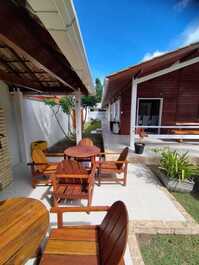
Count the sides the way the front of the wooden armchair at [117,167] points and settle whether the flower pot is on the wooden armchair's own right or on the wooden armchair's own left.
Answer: on the wooden armchair's own right

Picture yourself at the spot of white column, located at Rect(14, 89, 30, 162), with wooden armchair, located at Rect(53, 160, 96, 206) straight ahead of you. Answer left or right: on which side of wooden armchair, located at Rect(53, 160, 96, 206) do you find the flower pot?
left

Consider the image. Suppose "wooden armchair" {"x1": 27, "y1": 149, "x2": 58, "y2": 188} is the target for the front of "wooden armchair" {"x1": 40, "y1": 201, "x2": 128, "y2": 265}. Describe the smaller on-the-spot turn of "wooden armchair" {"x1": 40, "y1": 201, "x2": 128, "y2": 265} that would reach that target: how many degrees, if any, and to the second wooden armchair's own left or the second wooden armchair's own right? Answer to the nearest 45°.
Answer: approximately 45° to the second wooden armchair's own right

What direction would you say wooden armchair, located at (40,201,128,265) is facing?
to the viewer's left

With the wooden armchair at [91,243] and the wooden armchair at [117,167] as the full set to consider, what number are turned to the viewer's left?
2

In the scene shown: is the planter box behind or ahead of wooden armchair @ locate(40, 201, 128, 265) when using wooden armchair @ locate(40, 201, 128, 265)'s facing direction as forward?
behind

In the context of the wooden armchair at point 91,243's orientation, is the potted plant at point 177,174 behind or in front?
behind

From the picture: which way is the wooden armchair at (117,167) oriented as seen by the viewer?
to the viewer's left

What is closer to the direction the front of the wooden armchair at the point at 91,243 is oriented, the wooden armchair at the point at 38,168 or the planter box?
the wooden armchair

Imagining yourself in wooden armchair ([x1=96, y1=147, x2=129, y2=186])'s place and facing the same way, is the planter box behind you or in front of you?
behind

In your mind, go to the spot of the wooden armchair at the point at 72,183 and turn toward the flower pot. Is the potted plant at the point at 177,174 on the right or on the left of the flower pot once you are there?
right

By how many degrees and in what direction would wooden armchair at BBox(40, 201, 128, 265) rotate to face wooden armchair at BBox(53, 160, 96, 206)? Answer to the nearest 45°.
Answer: approximately 90° to its right

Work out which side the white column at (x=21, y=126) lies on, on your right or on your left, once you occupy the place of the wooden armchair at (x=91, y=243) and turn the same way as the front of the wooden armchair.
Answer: on your right

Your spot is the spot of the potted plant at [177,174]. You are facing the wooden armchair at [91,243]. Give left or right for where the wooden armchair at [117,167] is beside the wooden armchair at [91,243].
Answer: right
